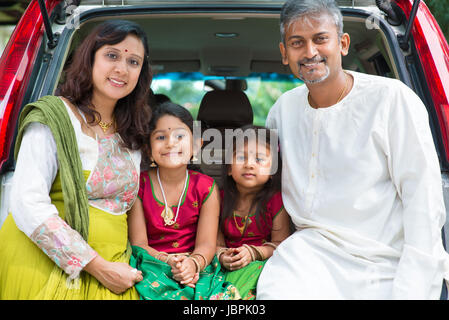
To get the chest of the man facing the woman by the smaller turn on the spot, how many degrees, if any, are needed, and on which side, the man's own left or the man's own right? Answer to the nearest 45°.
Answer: approximately 45° to the man's own right

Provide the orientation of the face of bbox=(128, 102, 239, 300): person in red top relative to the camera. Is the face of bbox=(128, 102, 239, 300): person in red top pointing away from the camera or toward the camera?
toward the camera

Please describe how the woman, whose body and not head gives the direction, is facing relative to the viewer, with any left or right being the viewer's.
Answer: facing the viewer and to the right of the viewer

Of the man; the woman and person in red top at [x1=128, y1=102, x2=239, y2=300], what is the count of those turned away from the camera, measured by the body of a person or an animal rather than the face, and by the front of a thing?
0

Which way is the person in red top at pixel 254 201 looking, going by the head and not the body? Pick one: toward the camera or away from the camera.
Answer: toward the camera

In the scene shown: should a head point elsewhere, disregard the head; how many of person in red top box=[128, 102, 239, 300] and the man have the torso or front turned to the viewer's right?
0

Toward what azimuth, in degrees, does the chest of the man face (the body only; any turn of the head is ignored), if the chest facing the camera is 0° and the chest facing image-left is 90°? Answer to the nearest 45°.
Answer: approximately 45°

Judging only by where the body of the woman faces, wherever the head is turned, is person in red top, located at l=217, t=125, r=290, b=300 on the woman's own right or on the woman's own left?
on the woman's own left

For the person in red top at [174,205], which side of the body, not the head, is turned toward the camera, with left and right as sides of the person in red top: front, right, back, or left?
front

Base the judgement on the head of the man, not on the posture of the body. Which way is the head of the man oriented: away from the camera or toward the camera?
toward the camera

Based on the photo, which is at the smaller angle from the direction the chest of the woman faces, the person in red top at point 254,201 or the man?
the man
